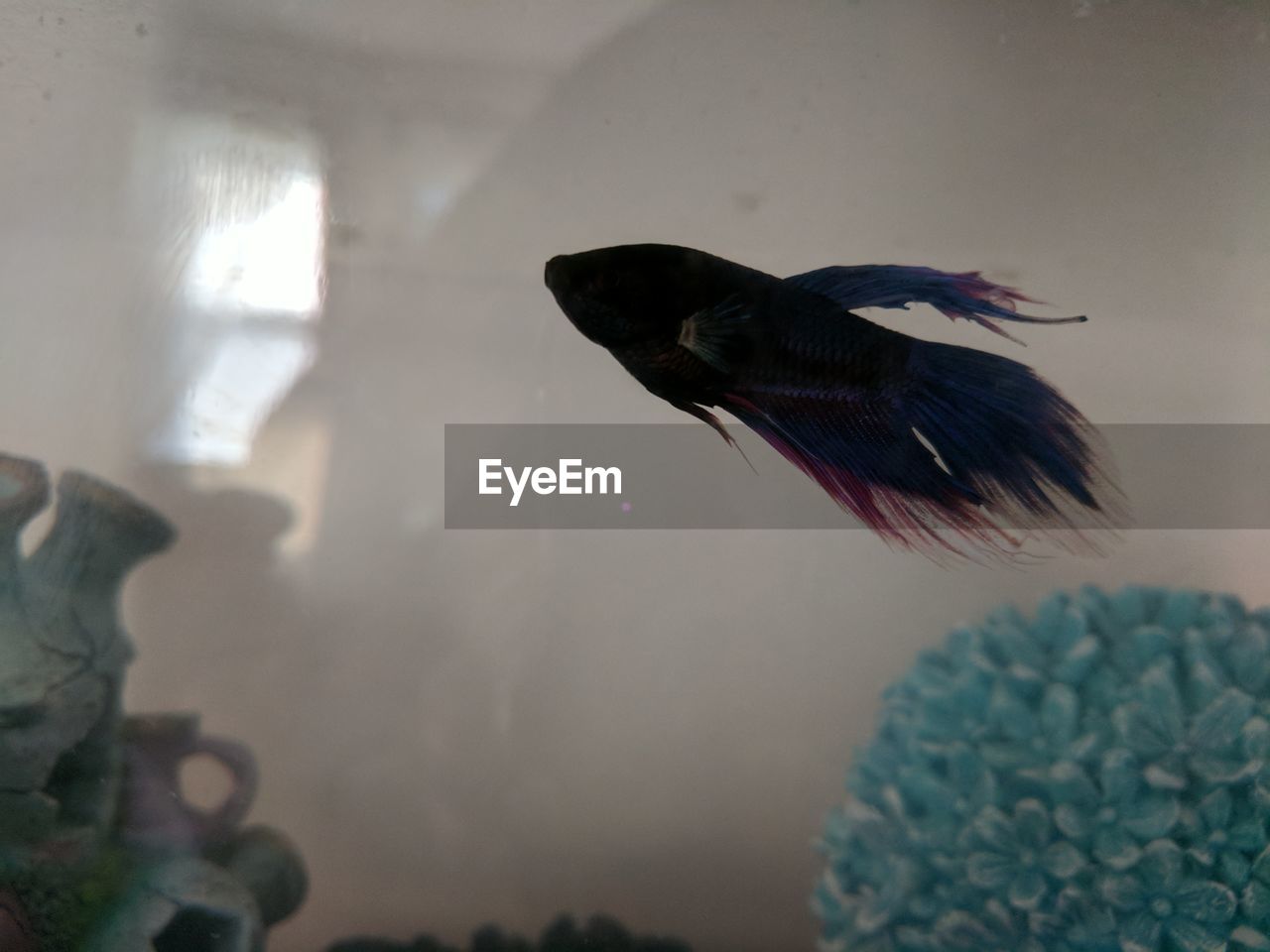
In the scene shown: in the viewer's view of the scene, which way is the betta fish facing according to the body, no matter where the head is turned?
to the viewer's left
